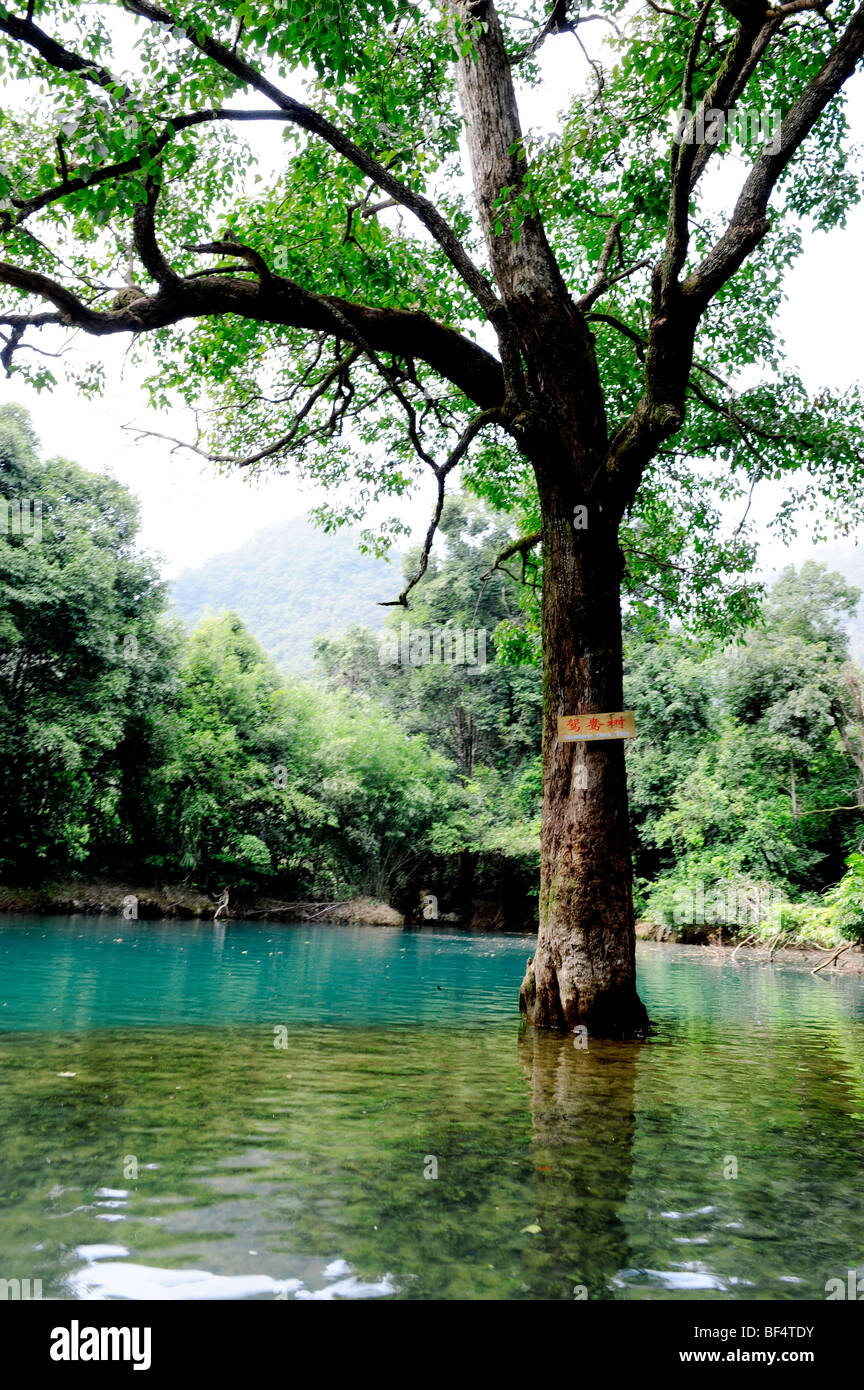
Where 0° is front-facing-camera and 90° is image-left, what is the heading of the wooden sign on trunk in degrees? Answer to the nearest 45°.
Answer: approximately 0°
